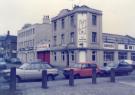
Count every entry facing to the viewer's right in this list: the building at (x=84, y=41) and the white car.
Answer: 0

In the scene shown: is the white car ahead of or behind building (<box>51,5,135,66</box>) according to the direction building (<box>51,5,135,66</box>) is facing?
ahead

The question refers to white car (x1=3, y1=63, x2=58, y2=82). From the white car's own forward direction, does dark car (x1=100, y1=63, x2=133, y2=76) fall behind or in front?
behind

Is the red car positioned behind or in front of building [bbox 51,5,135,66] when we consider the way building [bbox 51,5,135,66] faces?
in front

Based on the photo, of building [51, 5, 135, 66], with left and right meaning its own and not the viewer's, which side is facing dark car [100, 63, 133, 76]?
front

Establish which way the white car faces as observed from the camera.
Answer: facing the viewer and to the left of the viewer

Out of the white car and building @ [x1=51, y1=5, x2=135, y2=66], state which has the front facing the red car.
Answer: the building

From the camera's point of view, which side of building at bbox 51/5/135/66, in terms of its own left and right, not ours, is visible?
front

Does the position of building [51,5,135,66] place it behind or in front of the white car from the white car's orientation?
behind
